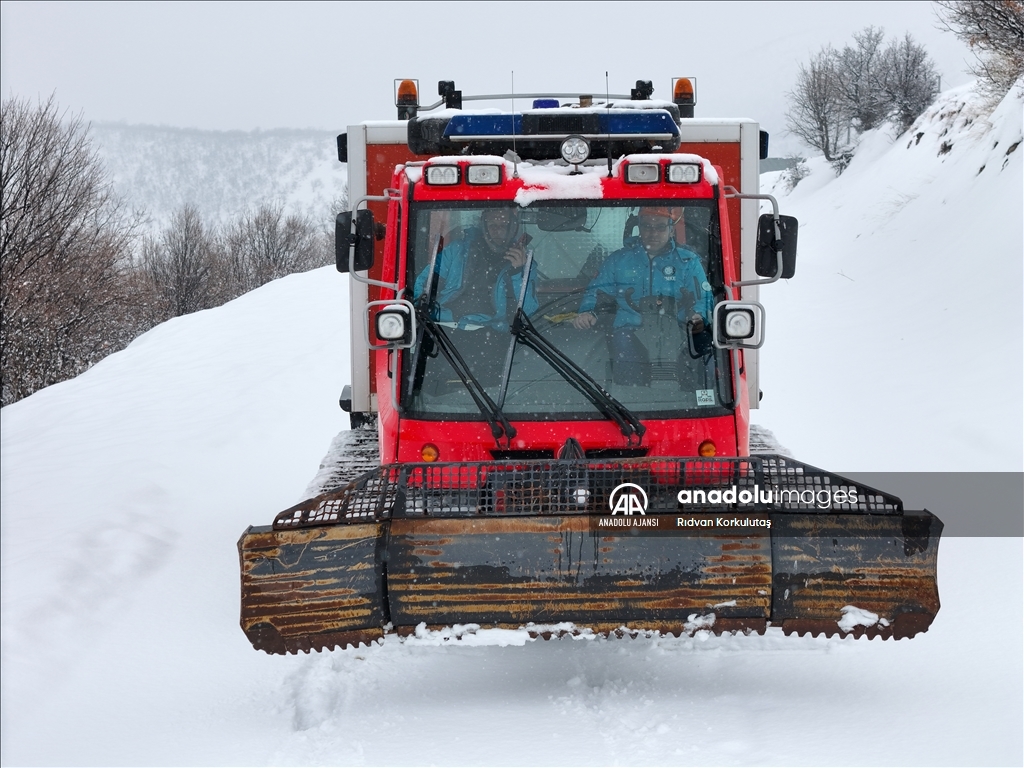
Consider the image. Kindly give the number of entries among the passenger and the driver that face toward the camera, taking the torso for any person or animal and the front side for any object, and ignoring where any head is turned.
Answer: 2

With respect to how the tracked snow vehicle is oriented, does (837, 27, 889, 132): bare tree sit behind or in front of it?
behind

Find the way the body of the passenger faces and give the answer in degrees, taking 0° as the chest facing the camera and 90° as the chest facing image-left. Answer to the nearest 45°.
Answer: approximately 0°

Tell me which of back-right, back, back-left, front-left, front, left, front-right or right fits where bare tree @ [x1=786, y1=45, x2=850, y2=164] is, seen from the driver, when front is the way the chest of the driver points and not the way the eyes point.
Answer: back

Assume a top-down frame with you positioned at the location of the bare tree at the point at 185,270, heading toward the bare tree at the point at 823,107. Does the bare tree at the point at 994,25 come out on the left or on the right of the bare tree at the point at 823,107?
right

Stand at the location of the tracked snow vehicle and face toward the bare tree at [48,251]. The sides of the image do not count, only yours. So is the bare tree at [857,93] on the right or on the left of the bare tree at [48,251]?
right
